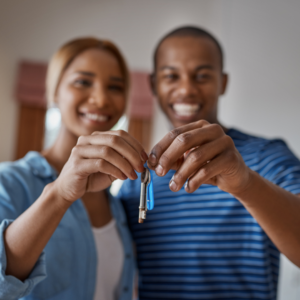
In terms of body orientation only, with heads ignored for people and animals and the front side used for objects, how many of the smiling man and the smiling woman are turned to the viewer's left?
0

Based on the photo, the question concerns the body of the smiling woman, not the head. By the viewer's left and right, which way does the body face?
facing the viewer and to the right of the viewer

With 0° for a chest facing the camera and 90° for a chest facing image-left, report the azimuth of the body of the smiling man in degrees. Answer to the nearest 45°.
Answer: approximately 0°
